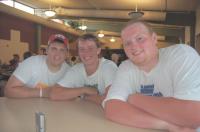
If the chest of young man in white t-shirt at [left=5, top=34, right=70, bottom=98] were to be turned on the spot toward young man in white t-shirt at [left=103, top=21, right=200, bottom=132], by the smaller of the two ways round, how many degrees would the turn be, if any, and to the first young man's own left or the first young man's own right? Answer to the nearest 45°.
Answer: approximately 45° to the first young man's own left

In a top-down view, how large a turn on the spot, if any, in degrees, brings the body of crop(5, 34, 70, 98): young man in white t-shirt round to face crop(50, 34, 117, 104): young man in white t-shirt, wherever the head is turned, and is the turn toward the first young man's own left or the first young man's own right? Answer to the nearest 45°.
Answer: approximately 45° to the first young man's own left

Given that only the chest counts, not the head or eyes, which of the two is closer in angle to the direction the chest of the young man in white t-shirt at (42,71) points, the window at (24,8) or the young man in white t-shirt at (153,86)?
the young man in white t-shirt

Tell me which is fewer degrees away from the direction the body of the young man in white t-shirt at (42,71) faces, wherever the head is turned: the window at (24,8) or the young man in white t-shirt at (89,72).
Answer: the young man in white t-shirt

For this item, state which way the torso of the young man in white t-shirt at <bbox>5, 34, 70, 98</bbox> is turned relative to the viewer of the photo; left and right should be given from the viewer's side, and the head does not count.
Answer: facing the viewer

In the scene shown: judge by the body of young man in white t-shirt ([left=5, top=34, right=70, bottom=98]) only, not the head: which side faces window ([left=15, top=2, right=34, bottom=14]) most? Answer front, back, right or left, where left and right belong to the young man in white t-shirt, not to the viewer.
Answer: back

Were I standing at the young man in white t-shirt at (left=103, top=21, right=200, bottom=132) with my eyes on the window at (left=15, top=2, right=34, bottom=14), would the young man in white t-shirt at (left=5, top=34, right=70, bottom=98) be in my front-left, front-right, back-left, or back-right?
front-left

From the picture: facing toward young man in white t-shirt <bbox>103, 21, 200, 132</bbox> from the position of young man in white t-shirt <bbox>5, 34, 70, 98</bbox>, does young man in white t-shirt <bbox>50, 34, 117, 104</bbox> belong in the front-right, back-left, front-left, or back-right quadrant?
front-left
